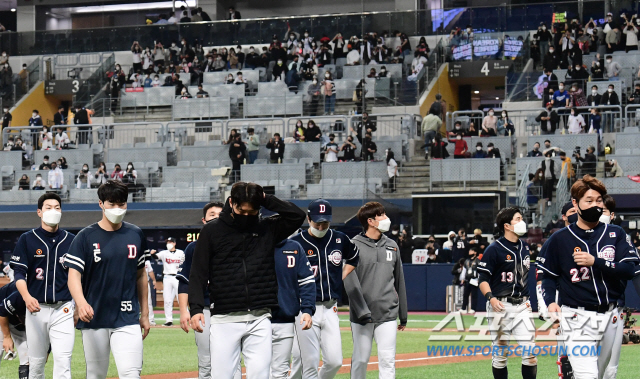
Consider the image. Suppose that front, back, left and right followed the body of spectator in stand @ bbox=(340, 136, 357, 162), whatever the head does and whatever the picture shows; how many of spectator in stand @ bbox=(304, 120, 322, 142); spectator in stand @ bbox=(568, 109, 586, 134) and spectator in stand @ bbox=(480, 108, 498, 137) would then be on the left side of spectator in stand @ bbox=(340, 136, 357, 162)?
2

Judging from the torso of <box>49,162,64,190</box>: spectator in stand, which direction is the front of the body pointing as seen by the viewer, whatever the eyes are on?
toward the camera

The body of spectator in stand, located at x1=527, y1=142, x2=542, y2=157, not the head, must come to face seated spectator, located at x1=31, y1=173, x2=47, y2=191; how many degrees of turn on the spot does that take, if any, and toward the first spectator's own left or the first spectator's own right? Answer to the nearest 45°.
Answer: approximately 90° to the first spectator's own right

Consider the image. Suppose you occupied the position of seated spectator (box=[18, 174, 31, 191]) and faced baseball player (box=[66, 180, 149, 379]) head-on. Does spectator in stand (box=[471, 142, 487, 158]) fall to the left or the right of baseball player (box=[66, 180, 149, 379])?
left

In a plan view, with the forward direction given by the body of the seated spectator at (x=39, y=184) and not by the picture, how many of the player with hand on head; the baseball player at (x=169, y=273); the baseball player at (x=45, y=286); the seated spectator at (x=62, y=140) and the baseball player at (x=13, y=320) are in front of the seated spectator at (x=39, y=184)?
4

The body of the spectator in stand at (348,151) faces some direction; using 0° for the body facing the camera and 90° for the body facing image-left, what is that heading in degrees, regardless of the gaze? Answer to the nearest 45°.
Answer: approximately 0°

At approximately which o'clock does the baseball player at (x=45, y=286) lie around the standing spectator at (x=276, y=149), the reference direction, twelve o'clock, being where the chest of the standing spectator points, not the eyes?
The baseball player is roughly at 12 o'clock from the standing spectator.

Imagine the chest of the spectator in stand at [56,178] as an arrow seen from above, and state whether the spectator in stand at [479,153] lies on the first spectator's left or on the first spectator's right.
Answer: on the first spectator's left

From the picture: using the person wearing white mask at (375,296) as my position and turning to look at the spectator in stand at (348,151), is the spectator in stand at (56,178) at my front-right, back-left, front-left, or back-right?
front-left

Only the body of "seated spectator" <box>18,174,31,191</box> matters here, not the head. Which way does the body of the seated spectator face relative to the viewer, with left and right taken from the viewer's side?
facing the viewer

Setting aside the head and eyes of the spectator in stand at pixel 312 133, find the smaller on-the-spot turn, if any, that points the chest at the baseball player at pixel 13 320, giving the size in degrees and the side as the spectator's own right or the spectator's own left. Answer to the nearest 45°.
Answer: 0° — they already face them

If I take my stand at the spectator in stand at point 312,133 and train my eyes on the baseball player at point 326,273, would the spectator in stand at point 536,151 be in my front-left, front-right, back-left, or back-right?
front-left

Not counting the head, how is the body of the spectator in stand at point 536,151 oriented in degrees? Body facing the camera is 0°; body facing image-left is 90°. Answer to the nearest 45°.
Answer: approximately 0°
